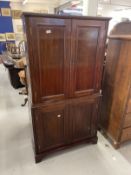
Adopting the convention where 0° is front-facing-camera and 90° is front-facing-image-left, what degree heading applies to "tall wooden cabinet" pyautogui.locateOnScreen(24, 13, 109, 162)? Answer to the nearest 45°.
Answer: approximately 315°

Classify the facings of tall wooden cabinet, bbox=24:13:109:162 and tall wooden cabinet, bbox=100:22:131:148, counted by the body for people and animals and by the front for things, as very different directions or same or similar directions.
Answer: same or similar directions

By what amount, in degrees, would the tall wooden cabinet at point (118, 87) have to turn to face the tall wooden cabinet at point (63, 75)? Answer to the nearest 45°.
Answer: approximately 90° to its right
